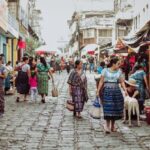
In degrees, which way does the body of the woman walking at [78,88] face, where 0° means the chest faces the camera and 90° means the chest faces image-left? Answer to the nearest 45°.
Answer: approximately 315°

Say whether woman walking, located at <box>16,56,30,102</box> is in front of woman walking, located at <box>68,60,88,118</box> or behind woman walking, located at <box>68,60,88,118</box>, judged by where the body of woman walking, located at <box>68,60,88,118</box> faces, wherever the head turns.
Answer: behind

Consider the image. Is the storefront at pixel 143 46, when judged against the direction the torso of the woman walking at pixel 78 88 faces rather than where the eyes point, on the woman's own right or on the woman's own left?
on the woman's own left
